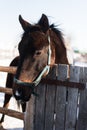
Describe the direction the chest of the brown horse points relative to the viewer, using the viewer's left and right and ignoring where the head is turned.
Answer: facing the viewer and to the left of the viewer
